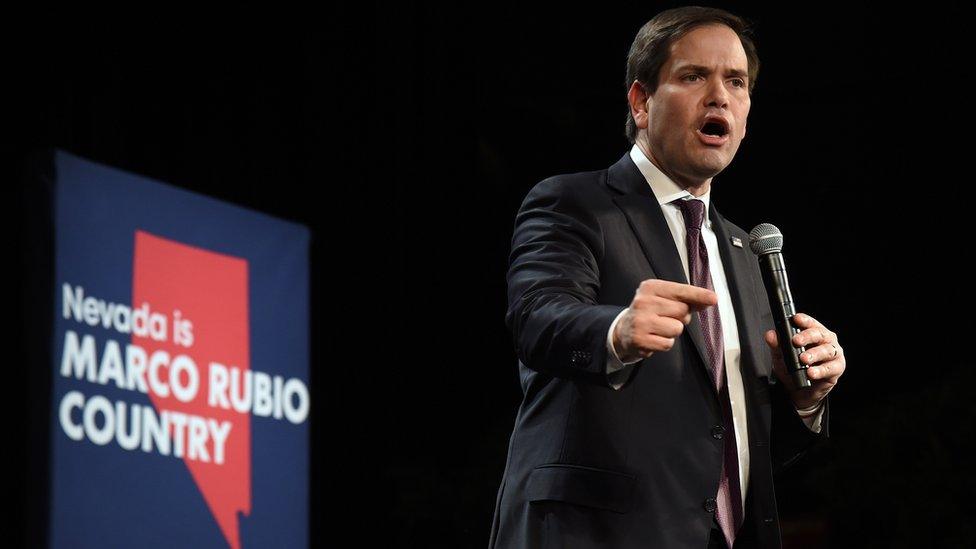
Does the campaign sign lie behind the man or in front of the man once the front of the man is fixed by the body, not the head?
behind

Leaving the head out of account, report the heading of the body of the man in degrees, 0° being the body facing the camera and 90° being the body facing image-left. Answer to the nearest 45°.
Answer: approximately 315°
